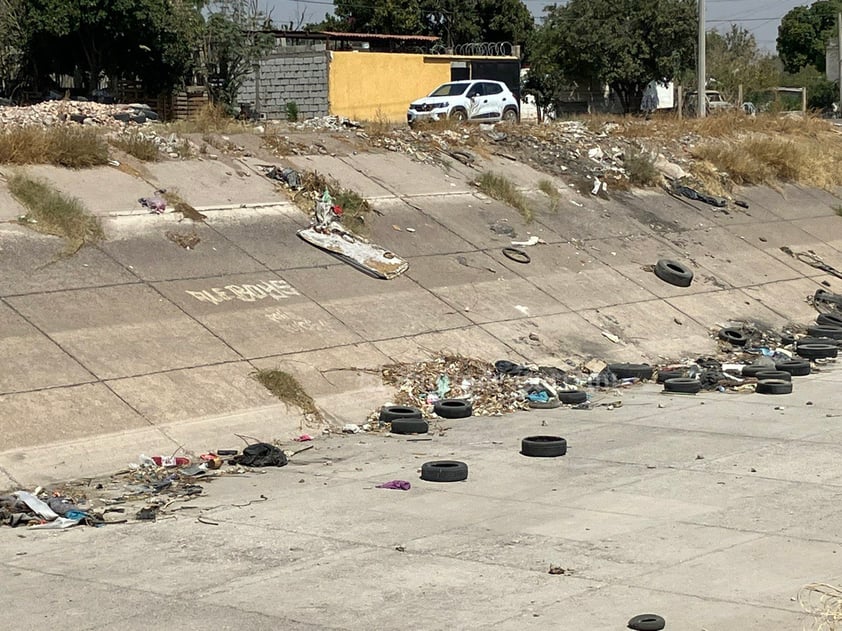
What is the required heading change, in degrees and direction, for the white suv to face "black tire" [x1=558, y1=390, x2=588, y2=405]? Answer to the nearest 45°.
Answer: approximately 45° to its left

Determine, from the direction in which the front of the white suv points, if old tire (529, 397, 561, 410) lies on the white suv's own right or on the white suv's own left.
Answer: on the white suv's own left

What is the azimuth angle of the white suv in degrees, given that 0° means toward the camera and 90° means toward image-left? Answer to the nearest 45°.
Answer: approximately 45°

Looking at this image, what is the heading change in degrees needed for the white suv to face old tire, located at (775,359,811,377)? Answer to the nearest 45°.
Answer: approximately 45° to its left

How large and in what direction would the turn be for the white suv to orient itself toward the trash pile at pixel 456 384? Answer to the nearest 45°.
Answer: approximately 45° to its left

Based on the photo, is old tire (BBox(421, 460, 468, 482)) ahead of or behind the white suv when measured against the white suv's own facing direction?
ahead

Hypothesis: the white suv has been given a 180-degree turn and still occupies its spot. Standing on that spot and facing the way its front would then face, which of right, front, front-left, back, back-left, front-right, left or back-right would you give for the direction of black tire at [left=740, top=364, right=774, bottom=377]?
back-right

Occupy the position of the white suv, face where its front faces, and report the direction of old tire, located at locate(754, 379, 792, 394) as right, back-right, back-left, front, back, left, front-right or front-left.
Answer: front-left

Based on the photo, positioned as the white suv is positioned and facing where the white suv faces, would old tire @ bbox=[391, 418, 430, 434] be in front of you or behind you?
in front

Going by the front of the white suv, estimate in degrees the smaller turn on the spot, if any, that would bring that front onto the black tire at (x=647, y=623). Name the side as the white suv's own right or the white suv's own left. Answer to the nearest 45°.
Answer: approximately 45° to the white suv's own left

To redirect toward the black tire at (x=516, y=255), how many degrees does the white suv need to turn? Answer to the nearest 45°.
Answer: approximately 45° to its left

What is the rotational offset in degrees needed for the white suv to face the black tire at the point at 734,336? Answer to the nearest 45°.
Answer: approximately 45° to its left

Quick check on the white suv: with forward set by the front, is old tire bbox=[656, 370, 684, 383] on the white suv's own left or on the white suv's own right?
on the white suv's own left

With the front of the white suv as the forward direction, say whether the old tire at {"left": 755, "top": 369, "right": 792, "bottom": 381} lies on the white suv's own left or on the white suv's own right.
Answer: on the white suv's own left

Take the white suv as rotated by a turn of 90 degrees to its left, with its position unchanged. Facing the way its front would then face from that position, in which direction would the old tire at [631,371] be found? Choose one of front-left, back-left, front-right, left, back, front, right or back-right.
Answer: front-right
